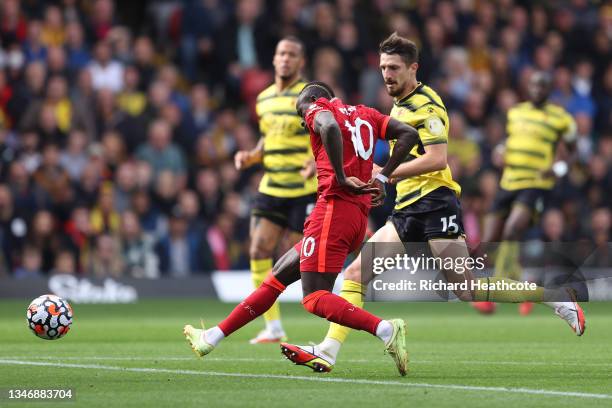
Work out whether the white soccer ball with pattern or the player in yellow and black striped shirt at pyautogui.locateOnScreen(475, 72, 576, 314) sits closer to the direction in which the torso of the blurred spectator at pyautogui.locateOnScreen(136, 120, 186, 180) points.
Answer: the white soccer ball with pattern

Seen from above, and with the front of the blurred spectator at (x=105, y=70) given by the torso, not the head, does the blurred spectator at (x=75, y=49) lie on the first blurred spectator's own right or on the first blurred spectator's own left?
on the first blurred spectator's own right

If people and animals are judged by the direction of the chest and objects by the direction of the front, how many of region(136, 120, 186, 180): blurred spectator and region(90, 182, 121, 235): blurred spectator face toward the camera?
2

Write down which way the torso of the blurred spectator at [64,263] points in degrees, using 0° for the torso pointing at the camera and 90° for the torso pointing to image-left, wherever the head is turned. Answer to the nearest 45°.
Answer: approximately 0°

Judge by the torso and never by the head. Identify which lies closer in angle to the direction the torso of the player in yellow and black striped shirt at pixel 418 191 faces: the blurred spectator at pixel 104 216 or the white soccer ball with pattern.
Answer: the white soccer ball with pattern

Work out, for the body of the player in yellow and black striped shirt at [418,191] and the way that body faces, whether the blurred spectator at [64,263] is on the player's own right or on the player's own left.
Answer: on the player's own right

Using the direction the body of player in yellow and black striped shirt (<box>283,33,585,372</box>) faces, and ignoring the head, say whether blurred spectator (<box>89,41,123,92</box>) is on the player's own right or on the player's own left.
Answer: on the player's own right

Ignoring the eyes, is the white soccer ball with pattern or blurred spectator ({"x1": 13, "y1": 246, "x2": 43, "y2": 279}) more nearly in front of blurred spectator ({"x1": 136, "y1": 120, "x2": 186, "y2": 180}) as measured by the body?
the white soccer ball with pattern
